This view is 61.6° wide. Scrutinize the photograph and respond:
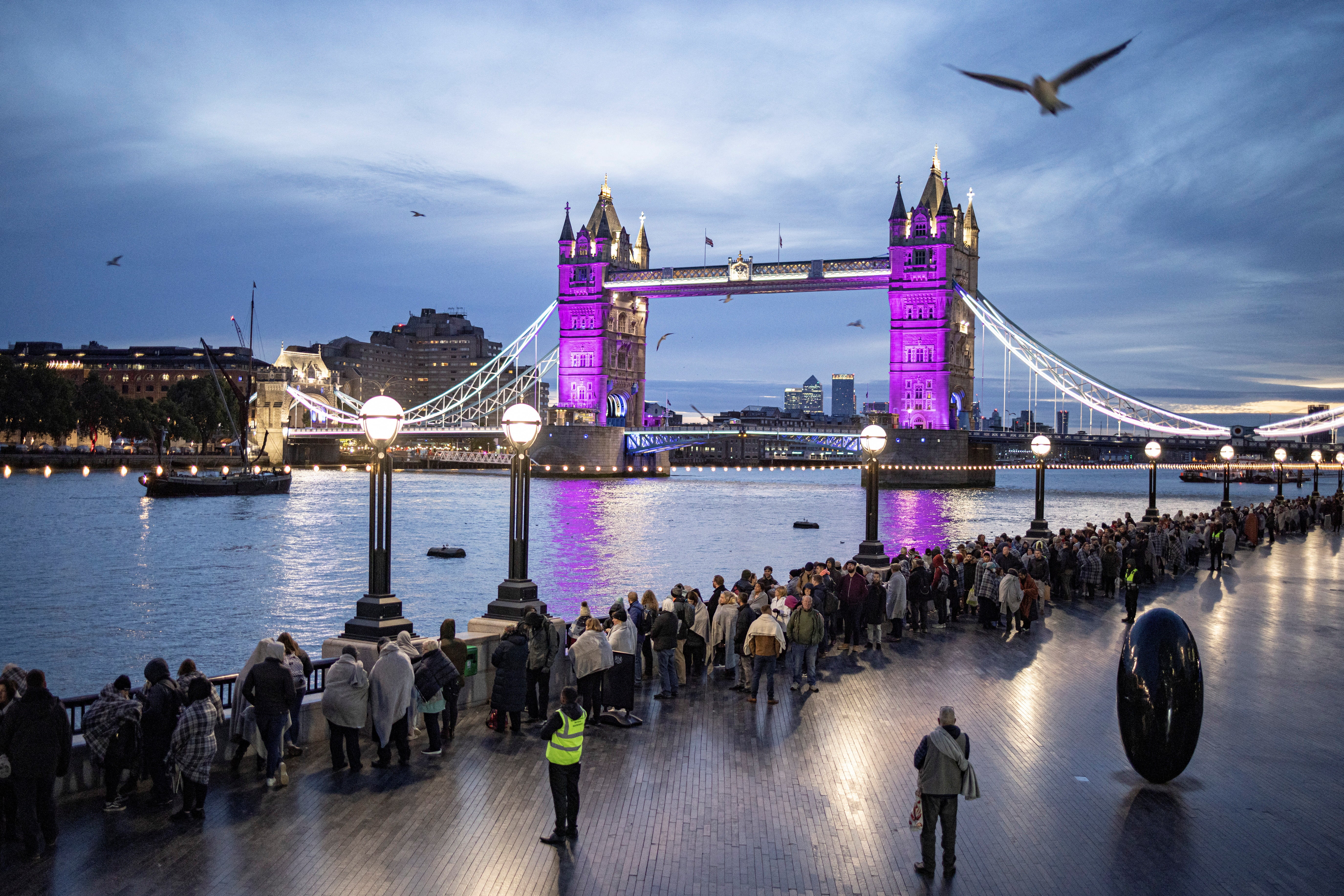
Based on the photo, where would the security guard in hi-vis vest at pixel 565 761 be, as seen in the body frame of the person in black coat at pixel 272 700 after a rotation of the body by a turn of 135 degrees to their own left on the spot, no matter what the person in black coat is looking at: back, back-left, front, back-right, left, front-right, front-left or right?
left

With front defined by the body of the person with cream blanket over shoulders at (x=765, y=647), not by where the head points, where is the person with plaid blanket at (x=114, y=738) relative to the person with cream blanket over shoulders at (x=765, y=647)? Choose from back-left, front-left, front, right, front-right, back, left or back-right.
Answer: back-left

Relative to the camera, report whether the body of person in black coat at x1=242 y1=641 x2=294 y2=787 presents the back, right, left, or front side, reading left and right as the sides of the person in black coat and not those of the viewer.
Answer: back

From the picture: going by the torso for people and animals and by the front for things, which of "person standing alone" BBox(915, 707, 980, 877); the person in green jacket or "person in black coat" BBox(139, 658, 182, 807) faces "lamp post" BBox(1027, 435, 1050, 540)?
the person standing alone

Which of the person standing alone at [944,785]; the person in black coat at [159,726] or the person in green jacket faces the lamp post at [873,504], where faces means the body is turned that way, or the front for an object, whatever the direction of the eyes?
the person standing alone

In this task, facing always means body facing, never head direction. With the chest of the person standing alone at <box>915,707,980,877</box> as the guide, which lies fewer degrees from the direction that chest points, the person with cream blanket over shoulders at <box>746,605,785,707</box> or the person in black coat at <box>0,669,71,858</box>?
the person with cream blanket over shoulders

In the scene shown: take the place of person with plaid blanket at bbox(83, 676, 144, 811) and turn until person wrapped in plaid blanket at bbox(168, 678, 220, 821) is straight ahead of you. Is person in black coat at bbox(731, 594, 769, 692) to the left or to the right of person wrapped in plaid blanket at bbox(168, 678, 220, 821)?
left

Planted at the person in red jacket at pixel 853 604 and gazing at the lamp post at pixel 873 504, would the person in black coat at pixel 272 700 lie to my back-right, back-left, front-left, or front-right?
back-left

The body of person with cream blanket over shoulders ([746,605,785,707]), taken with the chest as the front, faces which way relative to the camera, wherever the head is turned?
away from the camera

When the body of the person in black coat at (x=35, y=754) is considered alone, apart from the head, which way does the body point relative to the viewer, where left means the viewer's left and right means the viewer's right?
facing away from the viewer

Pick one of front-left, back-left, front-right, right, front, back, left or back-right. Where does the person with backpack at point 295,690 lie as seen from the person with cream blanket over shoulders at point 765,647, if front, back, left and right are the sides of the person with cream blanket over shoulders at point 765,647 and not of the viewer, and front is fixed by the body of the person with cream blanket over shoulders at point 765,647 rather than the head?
back-left

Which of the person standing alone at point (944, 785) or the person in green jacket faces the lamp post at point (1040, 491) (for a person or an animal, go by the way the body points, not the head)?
the person standing alone
